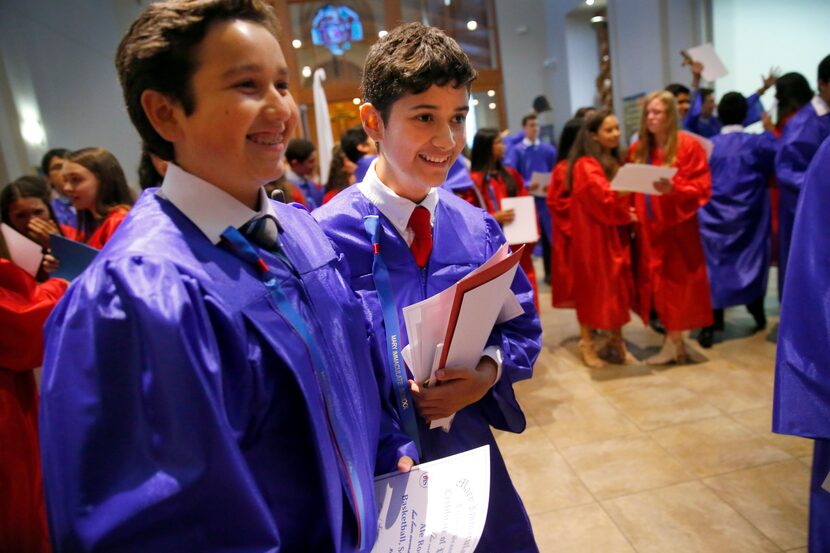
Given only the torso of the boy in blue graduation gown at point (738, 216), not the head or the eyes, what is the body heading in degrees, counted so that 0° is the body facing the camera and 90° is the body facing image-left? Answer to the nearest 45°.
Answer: approximately 180°

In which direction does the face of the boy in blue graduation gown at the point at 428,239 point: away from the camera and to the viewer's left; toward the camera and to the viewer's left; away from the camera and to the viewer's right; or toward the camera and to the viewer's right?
toward the camera and to the viewer's right

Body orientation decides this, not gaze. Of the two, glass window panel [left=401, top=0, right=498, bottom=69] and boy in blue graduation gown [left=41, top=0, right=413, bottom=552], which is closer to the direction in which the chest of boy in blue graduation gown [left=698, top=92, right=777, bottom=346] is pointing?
the glass window panel

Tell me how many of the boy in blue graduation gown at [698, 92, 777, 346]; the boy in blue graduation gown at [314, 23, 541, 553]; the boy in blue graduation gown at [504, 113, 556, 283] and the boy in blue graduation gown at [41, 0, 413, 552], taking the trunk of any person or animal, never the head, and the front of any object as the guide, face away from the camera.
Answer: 1

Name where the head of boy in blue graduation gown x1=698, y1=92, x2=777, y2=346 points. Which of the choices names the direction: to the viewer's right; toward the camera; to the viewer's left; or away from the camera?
away from the camera

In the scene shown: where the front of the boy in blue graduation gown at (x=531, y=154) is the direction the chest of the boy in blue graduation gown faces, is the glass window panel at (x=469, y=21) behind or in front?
behind

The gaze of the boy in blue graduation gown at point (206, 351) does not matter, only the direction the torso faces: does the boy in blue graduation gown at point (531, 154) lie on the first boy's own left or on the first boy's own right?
on the first boy's own left

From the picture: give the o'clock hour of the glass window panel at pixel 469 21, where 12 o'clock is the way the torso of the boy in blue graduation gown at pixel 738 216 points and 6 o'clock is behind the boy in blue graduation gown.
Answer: The glass window panel is roughly at 11 o'clock from the boy in blue graduation gown.
